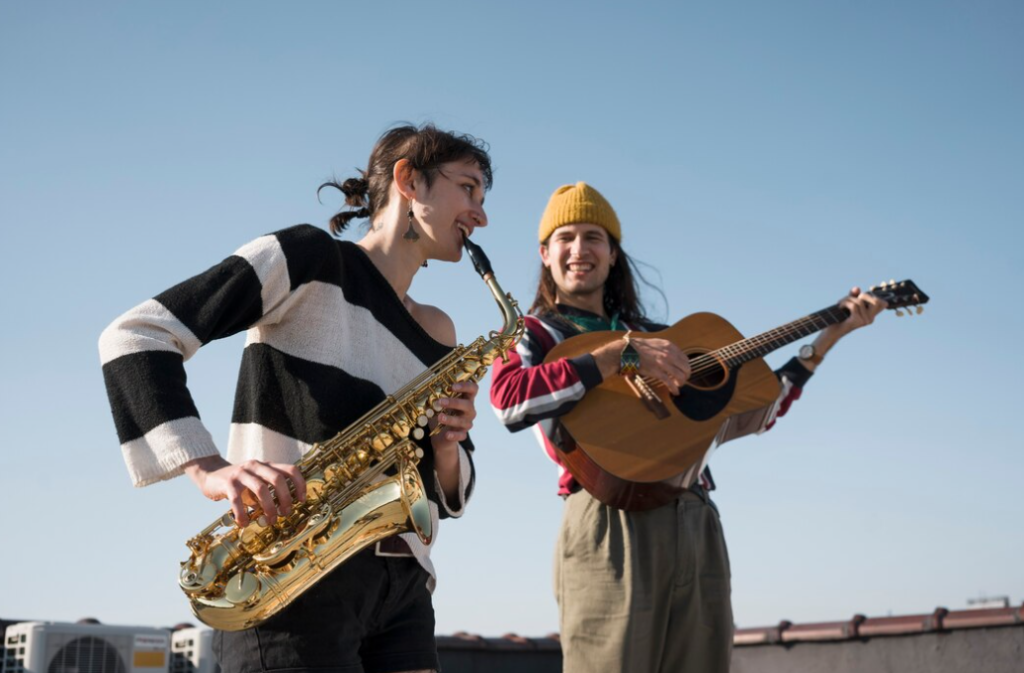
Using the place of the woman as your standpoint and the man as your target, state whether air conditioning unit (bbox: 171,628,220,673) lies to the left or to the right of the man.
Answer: left

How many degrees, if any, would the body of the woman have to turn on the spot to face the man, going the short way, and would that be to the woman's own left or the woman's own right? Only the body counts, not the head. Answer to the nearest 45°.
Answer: approximately 90° to the woman's own left

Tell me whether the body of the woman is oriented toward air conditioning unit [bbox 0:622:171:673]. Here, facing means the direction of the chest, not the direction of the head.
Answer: no

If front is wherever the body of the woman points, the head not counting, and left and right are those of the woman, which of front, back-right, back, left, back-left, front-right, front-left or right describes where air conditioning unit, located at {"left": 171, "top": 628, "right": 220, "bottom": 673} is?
back-left

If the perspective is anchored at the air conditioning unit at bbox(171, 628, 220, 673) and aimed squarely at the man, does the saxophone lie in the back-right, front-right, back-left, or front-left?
front-right

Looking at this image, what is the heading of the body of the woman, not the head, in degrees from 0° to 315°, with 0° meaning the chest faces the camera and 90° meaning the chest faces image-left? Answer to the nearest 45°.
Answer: approximately 315°
